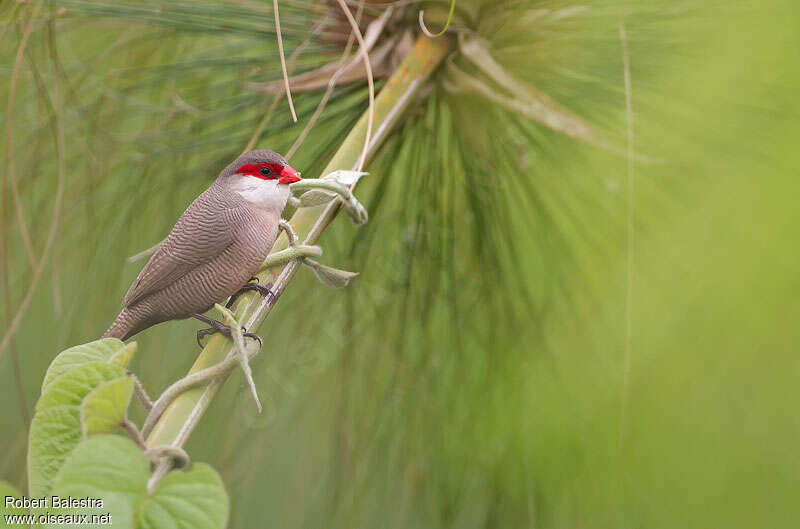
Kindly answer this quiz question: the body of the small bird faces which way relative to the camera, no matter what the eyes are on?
to the viewer's right
